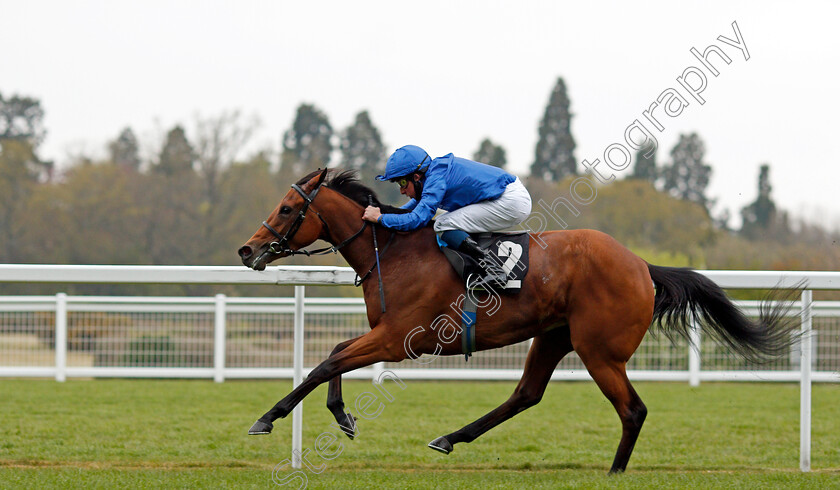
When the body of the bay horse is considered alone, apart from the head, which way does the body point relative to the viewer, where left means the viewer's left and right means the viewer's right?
facing to the left of the viewer

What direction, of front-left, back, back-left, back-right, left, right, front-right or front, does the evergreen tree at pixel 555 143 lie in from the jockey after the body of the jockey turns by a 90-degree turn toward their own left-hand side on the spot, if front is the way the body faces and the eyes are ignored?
back

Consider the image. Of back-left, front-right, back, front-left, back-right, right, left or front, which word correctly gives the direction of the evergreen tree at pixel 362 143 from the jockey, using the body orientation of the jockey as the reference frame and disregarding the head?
right

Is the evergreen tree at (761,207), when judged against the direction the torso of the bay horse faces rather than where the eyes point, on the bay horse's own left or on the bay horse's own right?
on the bay horse's own right

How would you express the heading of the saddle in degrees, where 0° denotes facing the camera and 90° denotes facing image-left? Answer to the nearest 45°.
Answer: approximately 90°

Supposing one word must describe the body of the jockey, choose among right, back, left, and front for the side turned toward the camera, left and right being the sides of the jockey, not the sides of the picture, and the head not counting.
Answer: left

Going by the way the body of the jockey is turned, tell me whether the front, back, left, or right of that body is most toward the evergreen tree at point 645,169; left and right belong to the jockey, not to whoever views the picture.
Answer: right

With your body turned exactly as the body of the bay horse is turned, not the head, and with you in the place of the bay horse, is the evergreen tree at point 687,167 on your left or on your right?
on your right

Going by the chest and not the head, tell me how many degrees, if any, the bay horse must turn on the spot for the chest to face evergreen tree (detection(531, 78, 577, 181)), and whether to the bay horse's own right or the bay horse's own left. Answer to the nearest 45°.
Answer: approximately 90° to the bay horse's own right

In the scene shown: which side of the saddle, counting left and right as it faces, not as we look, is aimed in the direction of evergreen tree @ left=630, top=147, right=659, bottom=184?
right

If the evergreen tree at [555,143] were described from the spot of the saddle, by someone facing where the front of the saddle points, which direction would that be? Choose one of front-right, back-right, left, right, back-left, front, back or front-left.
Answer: right

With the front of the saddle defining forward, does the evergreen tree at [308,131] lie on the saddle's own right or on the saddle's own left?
on the saddle's own right
